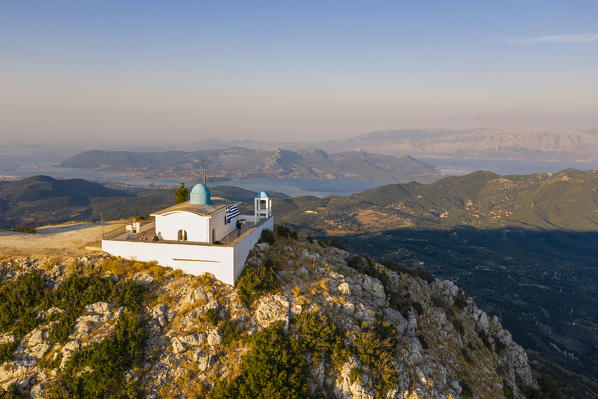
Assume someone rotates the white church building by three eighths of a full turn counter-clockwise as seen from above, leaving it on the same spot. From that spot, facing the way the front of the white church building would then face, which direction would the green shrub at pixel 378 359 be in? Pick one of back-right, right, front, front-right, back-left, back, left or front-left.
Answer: right

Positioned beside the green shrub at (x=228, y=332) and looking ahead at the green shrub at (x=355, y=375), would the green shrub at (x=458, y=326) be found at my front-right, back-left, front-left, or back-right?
front-left

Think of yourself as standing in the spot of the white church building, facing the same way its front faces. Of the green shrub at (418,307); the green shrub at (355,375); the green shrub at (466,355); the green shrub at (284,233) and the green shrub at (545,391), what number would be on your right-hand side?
0

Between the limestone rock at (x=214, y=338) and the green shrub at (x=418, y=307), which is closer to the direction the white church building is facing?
the limestone rock

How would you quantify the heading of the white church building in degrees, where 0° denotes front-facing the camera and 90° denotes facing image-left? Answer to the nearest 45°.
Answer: approximately 0°

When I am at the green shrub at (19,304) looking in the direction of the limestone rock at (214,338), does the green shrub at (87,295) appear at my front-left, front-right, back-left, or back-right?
front-left

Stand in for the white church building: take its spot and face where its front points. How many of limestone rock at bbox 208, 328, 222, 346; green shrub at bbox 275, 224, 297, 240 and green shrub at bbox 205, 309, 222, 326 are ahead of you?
2

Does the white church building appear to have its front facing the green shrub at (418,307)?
no

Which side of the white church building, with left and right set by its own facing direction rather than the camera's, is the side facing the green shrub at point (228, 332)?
front

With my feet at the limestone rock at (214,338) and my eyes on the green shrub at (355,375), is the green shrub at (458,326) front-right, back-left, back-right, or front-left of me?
front-left

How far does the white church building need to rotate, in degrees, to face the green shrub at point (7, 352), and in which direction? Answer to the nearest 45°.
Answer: approximately 45° to its right

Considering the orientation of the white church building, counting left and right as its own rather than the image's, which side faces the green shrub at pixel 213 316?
front

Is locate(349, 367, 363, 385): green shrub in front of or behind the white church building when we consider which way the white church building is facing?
in front

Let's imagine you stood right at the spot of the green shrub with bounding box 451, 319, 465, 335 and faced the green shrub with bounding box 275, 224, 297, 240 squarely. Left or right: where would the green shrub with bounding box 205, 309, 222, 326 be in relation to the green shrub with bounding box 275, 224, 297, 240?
left

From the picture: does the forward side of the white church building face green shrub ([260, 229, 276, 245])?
no

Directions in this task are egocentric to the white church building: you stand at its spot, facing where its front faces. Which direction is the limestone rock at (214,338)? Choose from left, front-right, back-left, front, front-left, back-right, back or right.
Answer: front
